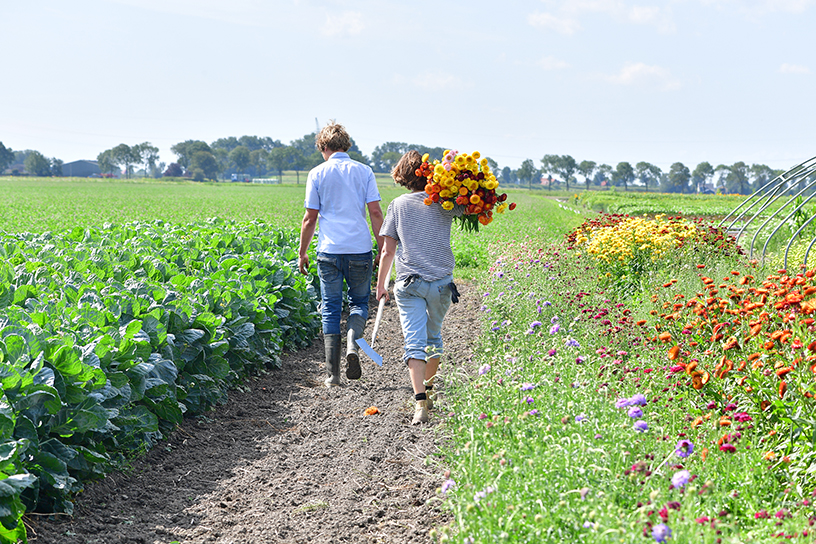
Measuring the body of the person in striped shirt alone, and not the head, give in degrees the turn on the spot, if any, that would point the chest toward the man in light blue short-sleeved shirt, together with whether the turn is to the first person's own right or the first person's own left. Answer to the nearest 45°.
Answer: approximately 45° to the first person's own left

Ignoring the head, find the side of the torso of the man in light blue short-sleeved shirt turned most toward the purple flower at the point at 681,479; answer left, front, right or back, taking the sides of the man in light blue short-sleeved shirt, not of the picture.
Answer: back

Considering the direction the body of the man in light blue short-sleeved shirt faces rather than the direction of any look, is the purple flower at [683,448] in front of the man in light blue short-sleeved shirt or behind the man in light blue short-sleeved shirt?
behind

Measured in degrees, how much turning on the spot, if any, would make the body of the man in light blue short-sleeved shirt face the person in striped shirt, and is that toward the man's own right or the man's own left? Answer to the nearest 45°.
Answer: approximately 135° to the man's own right

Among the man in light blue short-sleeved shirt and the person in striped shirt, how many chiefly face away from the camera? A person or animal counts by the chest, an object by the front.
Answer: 2

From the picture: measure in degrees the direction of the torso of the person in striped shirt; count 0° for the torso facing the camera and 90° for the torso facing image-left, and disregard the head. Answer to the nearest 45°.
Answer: approximately 180°

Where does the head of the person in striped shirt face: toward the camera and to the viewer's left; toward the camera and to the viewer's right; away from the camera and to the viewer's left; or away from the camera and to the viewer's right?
away from the camera and to the viewer's left

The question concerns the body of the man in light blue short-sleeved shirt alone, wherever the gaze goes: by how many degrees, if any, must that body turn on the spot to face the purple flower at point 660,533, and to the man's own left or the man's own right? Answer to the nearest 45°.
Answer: approximately 180°

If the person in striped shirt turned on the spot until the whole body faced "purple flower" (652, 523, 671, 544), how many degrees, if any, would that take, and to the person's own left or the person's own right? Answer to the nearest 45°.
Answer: approximately 180°

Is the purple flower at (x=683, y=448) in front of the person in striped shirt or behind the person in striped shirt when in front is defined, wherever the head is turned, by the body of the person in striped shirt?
behind

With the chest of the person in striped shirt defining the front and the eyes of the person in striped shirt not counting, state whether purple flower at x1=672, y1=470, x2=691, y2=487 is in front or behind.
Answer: behind

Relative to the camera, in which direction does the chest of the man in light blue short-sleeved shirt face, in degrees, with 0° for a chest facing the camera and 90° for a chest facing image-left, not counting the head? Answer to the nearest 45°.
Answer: approximately 180°
